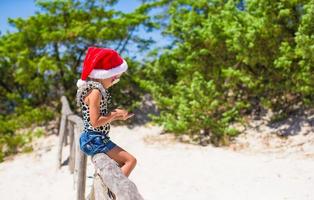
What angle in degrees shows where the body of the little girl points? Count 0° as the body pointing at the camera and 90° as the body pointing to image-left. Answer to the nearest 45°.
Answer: approximately 270°

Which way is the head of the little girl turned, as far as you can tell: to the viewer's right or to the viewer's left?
to the viewer's right

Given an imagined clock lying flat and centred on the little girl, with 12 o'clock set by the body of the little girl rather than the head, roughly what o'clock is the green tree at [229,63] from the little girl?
The green tree is roughly at 10 o'clock from the little girl.
